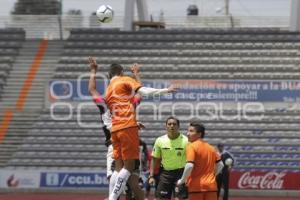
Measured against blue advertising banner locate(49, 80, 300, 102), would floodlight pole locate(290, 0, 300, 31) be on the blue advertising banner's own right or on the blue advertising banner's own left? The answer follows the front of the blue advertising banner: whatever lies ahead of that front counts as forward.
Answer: on the blue advertising banner's own left

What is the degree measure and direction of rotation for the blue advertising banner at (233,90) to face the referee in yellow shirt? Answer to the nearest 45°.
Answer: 0° — it already faces them

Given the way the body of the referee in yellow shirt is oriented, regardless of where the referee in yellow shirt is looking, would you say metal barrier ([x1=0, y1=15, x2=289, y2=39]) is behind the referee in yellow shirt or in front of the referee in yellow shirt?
behind
